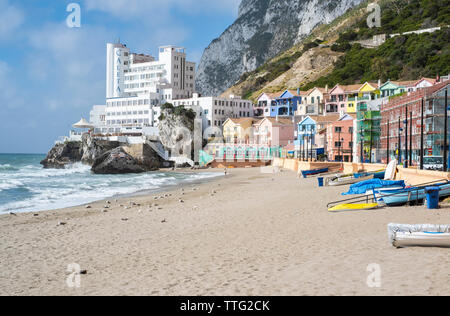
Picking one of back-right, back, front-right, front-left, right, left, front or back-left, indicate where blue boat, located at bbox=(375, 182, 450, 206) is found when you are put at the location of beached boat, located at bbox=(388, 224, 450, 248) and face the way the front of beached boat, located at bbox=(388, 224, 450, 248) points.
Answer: left

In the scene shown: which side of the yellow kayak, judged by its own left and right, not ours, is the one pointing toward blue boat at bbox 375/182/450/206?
back

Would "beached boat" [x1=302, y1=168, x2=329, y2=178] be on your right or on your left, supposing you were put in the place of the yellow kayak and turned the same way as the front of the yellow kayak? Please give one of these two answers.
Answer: on your right

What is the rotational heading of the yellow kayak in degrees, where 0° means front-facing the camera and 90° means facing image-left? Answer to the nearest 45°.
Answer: approximately 90°

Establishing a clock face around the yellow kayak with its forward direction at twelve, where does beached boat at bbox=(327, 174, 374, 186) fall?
The beached boat is roughly at 3 o'clock from the yellow kayak.

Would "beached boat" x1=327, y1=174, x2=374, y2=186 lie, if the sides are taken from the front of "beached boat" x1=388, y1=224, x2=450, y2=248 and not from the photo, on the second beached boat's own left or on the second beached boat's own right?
on the second beached boat's own right

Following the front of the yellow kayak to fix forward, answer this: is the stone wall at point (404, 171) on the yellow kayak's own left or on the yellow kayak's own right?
on the yellow kayak's own right

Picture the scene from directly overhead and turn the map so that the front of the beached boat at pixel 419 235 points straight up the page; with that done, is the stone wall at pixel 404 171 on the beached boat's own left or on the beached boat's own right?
on the beached boat's own right
